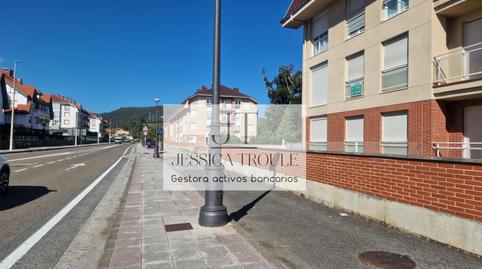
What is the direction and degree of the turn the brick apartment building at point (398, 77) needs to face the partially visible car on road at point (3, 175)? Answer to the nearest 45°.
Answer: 0° — it already faces it

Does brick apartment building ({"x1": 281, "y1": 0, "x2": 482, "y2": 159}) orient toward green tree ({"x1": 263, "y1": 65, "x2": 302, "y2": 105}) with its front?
no

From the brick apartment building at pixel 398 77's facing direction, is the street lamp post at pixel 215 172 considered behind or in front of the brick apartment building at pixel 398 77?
in front

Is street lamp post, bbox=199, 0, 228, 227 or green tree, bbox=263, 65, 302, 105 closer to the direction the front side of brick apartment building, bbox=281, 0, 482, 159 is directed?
the street lamp post

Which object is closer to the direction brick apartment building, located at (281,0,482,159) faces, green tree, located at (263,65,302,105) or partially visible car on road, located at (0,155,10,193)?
the partially visible car on road

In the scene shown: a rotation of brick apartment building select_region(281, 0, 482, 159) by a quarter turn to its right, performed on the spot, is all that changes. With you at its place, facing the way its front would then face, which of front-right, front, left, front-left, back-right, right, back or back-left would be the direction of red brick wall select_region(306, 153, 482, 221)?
back-left

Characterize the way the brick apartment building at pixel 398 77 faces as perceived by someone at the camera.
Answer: facing the viewer and to the left of the viewer
